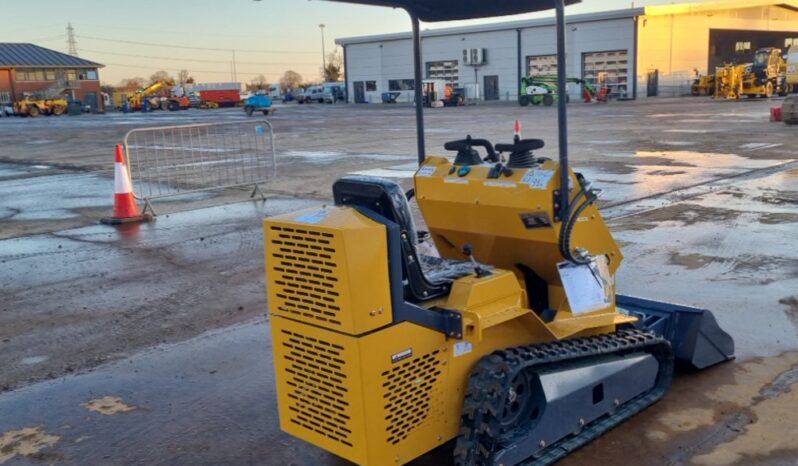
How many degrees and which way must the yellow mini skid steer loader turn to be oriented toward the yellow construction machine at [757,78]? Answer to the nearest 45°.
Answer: approximately 45° to its left

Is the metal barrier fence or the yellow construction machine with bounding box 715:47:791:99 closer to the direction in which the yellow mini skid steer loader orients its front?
the yellow construction machine

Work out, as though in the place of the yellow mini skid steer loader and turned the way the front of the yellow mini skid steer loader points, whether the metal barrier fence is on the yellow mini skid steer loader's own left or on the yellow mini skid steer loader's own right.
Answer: on the yellow mini skid steer loader's own left

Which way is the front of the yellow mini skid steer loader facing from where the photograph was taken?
facing away from the viewer and to the right of the viewer

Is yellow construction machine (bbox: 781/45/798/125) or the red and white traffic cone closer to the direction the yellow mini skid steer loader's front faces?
the yellow construction machine

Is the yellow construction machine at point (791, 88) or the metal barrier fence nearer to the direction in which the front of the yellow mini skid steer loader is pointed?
the yellow construction machine

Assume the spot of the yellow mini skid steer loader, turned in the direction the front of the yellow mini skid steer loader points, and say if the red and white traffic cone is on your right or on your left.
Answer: on your left

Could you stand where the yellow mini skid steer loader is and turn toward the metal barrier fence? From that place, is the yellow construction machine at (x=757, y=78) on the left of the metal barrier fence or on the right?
right

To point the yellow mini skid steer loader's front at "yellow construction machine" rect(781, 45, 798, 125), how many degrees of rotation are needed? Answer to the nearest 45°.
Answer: approximately 45° to its left
